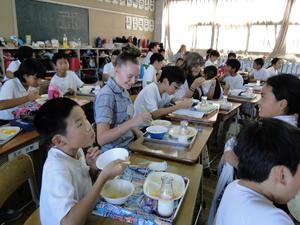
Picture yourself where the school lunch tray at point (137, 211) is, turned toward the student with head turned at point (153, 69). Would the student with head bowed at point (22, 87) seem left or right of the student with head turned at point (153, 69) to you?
left

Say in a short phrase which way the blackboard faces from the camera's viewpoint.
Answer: facing the viewer and to the right of the viewer

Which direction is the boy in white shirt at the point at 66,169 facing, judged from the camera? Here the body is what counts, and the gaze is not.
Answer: to the viewer's right

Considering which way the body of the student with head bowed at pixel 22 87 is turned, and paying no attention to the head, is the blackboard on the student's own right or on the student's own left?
on the student's own left

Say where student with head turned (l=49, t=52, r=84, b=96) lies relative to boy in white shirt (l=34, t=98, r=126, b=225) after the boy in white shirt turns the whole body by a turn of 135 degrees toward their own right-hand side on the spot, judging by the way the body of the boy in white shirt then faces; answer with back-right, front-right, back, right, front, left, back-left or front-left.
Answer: back-right

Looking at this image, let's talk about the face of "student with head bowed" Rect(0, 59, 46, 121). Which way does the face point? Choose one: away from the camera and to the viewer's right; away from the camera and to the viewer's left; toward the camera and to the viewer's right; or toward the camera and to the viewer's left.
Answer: toward the camera and to the viewer's right

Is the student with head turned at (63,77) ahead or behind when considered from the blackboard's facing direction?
ahead

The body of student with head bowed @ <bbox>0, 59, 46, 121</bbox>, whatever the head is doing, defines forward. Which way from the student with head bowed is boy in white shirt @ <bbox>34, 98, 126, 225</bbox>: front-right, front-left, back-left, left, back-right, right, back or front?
right

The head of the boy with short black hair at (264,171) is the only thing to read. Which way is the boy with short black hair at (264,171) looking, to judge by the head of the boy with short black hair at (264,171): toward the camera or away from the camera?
away from the camera

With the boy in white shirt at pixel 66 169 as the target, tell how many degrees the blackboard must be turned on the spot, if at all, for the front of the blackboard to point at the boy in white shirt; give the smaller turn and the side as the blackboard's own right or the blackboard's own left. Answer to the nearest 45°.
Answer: approximately 45° to the blackboard's own right

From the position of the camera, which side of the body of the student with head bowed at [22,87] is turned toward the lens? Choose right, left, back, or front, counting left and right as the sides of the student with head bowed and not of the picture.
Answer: right
